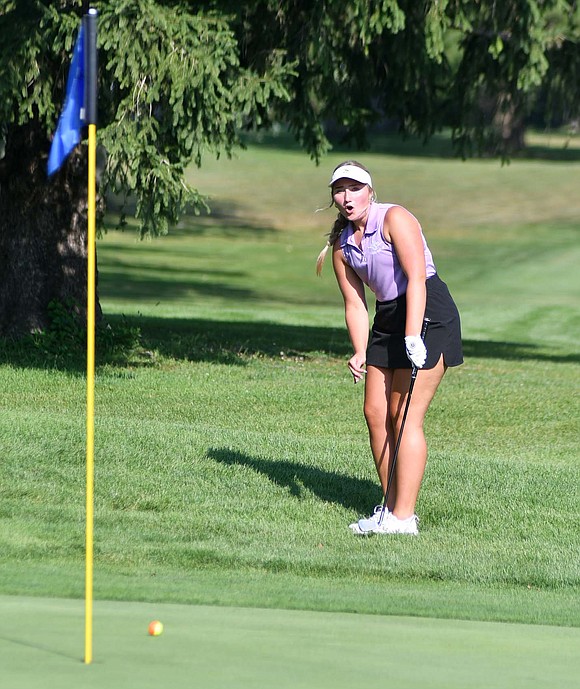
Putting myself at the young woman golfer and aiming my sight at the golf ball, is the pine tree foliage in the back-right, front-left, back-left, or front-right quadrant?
back-right

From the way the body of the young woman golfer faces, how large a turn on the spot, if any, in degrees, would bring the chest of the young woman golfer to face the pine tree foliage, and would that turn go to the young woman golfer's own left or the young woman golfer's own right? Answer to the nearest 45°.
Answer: approximately 135° to the young woman golfer's own right

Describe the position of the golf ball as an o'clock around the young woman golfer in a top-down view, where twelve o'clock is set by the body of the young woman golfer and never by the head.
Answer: The golf ball is roughly at 11 o'clock from the young woman golfer.

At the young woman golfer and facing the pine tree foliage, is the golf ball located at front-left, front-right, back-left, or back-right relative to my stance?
back-left

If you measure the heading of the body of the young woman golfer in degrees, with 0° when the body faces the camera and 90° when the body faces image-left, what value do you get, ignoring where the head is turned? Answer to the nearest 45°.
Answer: approximately 45°

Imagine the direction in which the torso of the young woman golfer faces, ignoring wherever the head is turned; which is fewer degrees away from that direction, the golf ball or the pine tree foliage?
the golf ball
